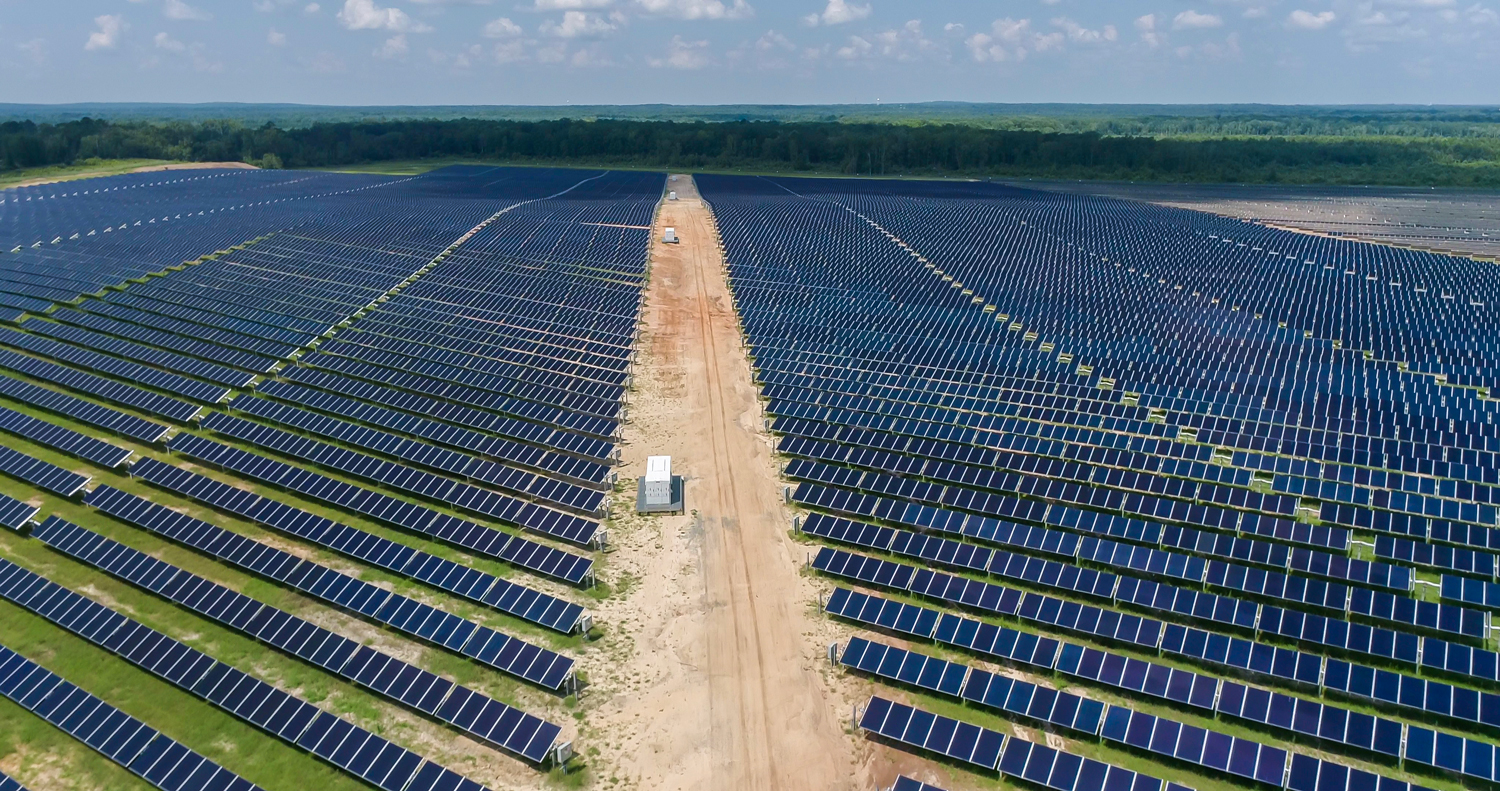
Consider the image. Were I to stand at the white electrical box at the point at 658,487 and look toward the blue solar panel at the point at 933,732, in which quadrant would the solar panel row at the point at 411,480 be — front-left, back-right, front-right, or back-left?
back-right

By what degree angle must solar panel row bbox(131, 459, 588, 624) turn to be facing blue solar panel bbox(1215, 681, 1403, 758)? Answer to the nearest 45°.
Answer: approximately 90° to its left

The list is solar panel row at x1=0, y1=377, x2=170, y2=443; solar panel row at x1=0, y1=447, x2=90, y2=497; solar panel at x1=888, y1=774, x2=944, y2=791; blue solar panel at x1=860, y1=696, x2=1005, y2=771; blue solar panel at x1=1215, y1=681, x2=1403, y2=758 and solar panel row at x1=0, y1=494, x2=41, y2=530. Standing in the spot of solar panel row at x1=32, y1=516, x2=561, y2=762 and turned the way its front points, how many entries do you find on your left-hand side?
3

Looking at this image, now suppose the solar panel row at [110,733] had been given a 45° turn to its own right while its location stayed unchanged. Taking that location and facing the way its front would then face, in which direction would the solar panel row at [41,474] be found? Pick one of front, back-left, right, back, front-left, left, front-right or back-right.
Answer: right

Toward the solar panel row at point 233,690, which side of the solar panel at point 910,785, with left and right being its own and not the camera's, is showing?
right

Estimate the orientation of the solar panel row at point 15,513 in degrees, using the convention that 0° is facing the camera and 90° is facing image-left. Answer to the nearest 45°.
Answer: approximately 45°

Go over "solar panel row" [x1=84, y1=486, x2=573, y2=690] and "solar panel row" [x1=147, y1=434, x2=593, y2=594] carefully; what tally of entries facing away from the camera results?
0

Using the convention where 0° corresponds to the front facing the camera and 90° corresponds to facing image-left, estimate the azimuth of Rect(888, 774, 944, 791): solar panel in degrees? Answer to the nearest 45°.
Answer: approximately 45°

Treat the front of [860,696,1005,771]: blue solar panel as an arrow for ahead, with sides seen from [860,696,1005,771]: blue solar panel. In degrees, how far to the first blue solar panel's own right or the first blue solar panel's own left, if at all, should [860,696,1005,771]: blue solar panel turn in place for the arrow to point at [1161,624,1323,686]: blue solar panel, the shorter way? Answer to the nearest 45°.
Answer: approximately 180°

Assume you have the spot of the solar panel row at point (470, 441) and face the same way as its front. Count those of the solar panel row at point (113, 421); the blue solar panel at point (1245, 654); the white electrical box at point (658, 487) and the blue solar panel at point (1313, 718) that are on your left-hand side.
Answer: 3

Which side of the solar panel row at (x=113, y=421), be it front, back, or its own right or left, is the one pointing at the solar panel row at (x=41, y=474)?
front
